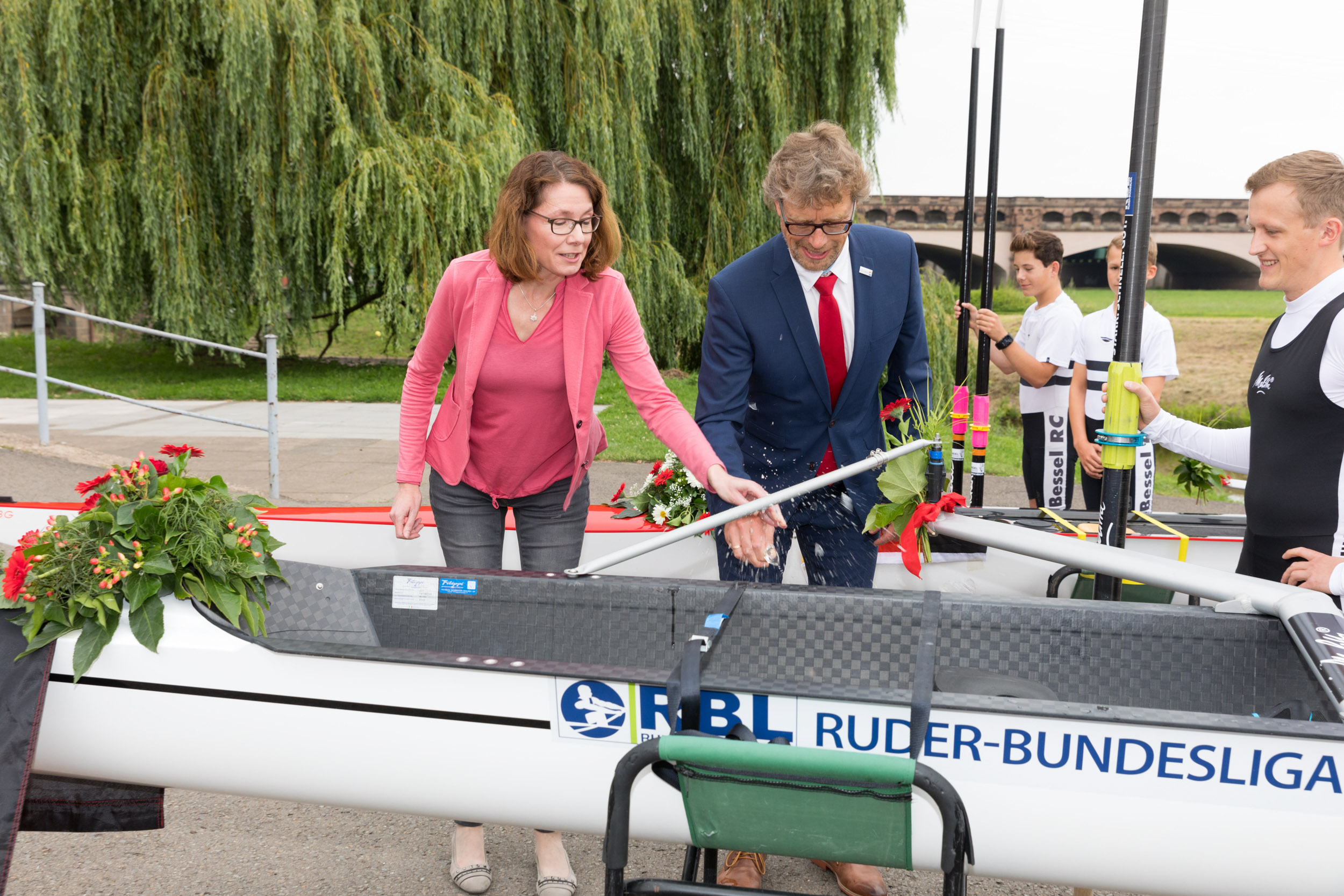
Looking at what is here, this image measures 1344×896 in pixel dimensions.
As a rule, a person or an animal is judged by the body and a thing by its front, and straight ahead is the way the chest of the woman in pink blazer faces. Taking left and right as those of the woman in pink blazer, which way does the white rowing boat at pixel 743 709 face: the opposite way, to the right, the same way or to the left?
to the right

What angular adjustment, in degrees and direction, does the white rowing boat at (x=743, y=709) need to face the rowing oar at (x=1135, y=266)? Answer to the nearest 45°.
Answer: approximately 135° to its right

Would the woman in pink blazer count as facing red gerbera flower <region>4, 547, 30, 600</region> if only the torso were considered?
no

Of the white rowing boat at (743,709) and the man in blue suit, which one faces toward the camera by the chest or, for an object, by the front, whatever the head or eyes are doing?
the man in blue suit

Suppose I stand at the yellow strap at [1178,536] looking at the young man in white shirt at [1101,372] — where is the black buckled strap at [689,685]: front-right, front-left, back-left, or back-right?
back-left

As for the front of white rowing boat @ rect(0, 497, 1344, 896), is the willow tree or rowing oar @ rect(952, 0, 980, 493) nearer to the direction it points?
the willow tree

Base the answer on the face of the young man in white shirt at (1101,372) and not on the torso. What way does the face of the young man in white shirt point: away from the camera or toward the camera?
toward the camera

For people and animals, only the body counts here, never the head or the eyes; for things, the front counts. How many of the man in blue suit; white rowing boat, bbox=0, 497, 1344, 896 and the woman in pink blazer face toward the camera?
2

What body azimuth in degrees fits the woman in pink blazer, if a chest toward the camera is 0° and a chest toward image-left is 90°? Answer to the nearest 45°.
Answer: approximately 0°

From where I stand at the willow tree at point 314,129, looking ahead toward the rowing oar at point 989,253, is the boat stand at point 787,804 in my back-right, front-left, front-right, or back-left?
front-right

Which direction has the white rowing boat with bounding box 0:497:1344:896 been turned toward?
to the viewer's left

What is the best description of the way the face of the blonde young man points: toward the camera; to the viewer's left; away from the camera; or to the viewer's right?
to the viewer's left

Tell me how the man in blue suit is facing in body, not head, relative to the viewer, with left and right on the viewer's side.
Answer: facing the viewer

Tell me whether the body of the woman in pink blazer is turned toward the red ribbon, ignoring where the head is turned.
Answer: no

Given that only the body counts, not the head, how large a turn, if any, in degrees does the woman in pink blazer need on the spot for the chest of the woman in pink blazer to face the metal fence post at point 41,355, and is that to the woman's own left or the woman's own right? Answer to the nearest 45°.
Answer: approximately 135° to the woman's own right

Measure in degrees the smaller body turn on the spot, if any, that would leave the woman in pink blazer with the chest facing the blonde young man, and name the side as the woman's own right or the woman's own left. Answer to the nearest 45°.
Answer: approximately 90° to the woman's own left

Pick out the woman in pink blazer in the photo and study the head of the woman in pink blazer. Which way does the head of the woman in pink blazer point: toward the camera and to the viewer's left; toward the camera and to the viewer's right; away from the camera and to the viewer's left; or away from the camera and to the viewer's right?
toward the camera and to the viewer's right

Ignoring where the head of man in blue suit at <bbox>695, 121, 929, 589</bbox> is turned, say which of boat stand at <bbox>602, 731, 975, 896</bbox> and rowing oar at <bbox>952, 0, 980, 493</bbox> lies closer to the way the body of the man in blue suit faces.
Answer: the boat stand
